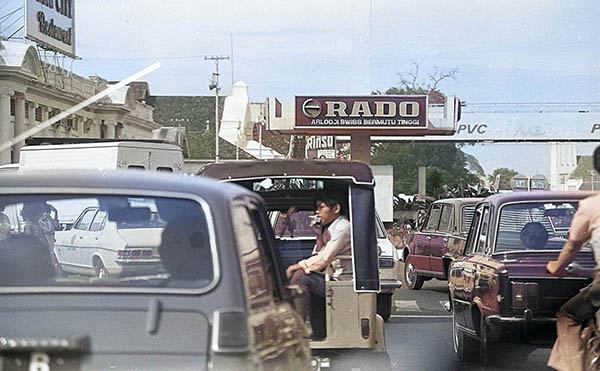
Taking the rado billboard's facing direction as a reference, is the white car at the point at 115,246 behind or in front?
in front

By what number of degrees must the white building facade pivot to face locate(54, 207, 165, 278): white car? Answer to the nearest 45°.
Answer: approximately 45° to its right

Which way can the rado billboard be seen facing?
toward the camera

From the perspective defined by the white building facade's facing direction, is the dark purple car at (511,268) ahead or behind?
ahead

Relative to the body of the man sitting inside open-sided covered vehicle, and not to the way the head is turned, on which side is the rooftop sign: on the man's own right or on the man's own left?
on the man's own right

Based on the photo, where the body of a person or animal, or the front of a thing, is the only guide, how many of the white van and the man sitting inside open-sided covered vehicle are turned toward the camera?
0

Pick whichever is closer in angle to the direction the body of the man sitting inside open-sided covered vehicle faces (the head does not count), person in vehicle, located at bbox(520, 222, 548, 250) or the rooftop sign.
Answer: the rooftop sign

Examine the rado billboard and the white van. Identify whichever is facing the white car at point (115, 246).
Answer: the rado billboard

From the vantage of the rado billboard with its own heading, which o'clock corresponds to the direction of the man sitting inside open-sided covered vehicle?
The man sitting inside open-sided covered vehicle is roughly at 12 o'clock from the rado billboard.

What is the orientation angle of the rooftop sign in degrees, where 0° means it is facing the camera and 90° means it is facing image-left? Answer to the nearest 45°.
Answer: approximately 315°

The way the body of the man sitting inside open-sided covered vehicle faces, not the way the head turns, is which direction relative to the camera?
to the viewer's left

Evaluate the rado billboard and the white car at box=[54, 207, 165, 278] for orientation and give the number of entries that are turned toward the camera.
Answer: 1

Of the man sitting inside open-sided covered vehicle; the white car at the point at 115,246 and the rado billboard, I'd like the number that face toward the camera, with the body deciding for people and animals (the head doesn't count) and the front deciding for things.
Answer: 1
